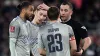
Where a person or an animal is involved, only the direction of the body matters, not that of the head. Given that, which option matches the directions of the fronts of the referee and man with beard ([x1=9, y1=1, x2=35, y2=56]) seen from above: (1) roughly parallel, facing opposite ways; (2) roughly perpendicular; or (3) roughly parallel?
roughly perpendicular

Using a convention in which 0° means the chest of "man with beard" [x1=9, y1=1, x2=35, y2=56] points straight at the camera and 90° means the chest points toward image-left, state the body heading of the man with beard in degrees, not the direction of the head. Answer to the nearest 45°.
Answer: approximately 315°

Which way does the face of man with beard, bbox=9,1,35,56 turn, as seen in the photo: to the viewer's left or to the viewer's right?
to the viewer's right

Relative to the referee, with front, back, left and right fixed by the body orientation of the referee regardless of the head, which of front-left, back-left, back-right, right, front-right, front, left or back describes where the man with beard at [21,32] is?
front-right

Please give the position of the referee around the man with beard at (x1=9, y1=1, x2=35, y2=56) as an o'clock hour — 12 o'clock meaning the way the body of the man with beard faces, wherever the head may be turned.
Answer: The referee is roughly at 11 o'clock from the man with beard.
